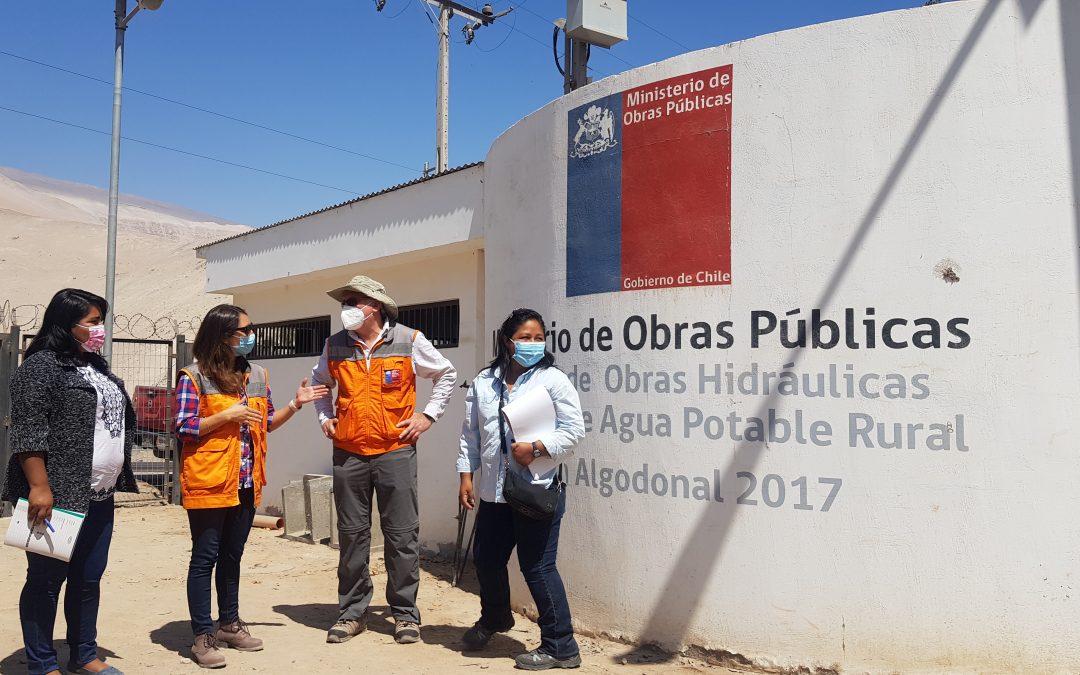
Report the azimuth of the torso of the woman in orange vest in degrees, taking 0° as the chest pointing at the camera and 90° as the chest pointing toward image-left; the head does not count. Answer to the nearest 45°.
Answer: approximately 315°

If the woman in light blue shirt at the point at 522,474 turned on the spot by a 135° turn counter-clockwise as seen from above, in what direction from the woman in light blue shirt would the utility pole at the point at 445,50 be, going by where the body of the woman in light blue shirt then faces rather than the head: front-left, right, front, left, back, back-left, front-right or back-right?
left

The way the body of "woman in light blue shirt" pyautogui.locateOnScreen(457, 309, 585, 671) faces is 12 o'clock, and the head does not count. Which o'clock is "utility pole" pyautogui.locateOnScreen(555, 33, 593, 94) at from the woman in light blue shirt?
The utility pole is roughly at 5 o'clock from the woman in light blue shirt.

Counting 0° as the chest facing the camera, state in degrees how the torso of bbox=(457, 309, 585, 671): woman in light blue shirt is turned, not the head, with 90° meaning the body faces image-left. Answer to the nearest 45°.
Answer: approximately 45°

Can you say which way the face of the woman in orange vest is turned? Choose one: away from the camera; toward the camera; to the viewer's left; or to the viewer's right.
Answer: to the viewer's right

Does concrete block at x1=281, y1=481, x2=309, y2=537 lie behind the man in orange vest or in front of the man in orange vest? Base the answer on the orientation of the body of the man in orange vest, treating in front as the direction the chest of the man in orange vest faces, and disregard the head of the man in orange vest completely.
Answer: behind

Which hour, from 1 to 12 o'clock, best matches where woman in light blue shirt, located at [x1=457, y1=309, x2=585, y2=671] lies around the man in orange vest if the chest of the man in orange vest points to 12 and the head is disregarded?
The woman in light blue shirt is roughly at 10 o'clock from the man in orange vest.

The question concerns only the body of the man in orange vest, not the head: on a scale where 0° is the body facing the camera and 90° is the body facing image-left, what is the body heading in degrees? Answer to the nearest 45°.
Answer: approximately 0°

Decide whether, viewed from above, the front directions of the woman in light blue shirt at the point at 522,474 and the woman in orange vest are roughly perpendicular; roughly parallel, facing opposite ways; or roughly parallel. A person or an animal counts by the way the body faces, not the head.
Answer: roughly perpendicular

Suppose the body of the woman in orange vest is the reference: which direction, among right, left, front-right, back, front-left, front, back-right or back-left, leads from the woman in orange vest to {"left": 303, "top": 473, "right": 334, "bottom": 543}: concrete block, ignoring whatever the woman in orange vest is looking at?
back-left
